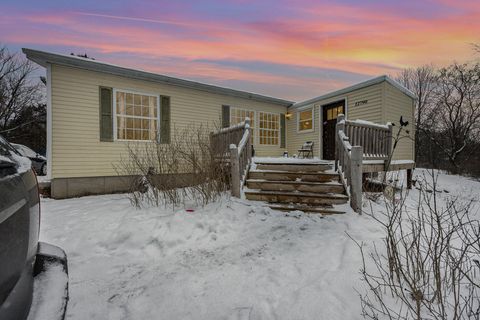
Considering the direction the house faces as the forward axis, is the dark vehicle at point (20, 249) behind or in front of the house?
in front

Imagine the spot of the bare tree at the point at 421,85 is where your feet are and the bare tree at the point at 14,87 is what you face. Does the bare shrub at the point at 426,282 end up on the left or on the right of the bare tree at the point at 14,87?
left

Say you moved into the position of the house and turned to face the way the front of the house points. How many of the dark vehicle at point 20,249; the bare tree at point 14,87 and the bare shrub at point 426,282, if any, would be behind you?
1

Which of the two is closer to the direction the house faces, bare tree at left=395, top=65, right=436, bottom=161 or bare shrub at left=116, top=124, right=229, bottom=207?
the bare shrub

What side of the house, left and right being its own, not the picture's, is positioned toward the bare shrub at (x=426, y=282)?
front

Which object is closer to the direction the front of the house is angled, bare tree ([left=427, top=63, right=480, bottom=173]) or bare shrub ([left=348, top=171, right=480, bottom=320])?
the bare shrub

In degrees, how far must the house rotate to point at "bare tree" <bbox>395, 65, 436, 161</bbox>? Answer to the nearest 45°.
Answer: approximately 90° to its left

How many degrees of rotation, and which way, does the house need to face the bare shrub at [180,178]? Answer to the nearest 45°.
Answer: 0° — it already faces it

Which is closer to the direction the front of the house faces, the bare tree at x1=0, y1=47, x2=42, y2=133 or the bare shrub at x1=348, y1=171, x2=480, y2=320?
the bare shrub

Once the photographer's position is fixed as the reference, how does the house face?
facing the viewer and to the right of the viewer

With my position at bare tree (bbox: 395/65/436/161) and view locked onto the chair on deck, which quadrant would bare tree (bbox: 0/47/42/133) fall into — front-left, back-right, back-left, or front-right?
front-right

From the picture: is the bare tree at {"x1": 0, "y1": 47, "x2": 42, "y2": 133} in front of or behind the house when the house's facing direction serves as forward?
behind
